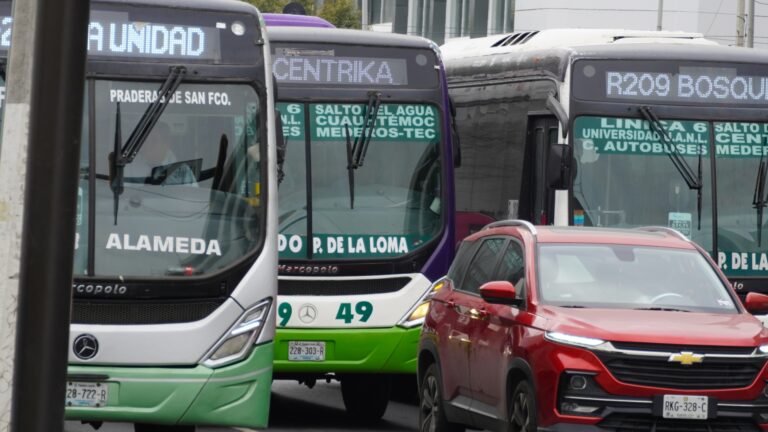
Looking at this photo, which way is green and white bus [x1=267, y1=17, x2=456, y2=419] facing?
toward the camera

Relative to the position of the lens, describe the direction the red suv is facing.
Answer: facing the viewer and to the right of the viewer

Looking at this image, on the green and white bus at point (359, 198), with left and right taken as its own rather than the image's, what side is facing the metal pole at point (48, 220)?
front

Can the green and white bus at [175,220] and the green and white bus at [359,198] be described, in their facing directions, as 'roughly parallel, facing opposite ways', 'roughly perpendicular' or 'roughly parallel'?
roughly parallel

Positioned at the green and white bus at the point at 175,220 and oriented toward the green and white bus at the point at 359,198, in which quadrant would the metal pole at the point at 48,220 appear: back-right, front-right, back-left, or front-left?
back-right

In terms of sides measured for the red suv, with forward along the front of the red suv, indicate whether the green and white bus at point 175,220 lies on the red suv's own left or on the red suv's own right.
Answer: on the red suv's own right

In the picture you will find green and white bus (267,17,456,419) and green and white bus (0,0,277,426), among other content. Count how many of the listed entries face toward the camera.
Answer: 2

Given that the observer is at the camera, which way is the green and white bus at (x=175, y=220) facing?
facing the viewer
